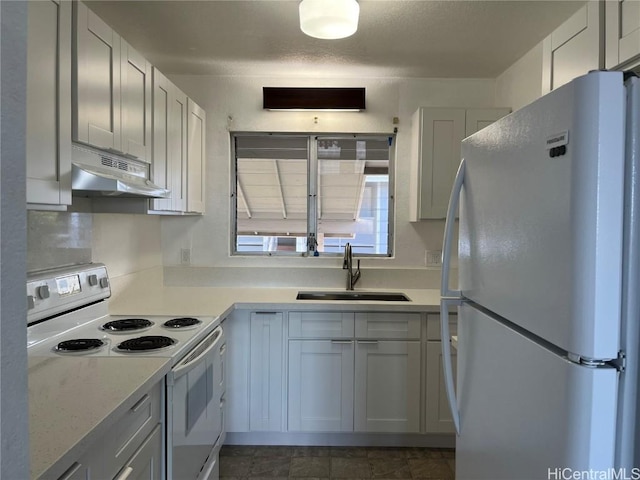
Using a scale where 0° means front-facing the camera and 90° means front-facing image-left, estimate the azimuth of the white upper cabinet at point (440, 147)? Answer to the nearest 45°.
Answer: approximately 0°

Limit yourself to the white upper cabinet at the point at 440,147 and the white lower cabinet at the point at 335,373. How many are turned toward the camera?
2

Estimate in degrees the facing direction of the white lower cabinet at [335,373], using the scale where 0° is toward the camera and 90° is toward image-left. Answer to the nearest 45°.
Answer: approximately 0°

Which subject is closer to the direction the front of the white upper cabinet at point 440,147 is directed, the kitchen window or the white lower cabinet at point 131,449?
the white lower cabinet

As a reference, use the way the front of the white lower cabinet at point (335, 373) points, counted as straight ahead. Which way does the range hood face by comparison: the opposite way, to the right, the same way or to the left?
to the left

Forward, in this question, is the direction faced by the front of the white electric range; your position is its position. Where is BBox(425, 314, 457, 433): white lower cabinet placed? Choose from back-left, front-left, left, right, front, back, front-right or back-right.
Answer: front-left

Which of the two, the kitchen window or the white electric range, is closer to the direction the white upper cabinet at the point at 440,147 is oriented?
the white electric range

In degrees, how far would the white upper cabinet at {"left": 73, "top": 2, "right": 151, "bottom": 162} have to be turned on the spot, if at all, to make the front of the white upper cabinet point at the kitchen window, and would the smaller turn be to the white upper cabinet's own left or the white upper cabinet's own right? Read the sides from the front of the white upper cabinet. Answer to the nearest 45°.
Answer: approximately 90° to the white upper cabinet's own left

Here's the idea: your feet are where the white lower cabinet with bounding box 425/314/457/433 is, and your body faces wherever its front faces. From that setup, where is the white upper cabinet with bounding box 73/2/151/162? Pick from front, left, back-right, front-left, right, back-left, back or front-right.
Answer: front-right

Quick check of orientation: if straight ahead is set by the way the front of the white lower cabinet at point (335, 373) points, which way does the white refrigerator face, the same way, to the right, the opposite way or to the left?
to the right
